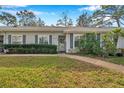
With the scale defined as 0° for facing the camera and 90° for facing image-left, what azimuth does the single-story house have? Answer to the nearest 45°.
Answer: approximately 0°

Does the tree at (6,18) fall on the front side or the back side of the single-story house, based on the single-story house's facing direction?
on the back side

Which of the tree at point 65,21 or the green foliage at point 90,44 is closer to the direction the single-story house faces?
the green foliage

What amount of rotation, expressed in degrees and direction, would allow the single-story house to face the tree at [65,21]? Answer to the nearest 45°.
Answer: approximately 180°

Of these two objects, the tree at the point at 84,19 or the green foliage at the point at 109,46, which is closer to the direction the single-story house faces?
the green foliage

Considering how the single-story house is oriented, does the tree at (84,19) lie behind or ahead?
behind

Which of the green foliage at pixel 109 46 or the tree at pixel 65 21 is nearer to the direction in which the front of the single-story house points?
the green foliage
